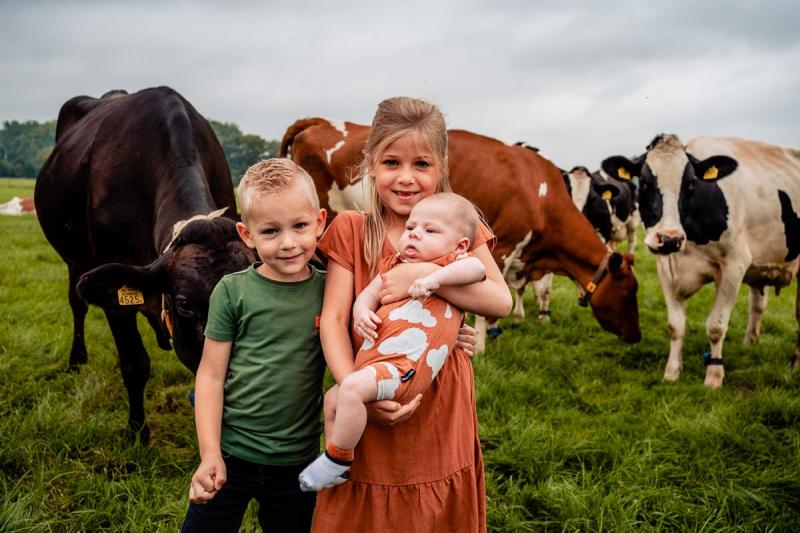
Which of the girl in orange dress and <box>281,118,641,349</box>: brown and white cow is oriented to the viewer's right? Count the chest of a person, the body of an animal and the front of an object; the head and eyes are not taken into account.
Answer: the brown and white cow

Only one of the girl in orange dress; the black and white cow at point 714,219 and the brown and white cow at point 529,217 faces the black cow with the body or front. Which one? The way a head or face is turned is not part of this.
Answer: the black and white cow

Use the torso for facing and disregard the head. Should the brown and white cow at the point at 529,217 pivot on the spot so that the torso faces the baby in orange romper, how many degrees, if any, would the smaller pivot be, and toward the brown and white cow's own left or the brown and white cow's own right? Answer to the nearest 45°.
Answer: approximately 90° to the brown and white cow's own right

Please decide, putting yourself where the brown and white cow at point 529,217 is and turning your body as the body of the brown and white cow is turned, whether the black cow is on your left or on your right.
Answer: on your right

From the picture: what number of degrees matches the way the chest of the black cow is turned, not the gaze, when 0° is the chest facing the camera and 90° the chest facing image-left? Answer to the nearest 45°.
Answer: approximately 315°

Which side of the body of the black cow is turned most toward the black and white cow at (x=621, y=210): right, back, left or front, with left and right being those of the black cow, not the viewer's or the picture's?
left

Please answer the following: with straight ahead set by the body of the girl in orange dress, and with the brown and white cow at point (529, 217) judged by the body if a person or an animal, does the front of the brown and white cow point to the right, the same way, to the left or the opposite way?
to the left

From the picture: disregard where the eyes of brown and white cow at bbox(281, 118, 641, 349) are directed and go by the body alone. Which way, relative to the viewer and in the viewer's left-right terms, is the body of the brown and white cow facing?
facing to the right of the viewer
